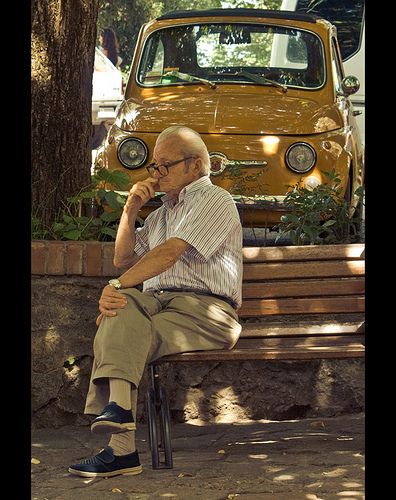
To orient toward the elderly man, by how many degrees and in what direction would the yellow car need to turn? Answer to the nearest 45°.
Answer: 0° — it already faces them

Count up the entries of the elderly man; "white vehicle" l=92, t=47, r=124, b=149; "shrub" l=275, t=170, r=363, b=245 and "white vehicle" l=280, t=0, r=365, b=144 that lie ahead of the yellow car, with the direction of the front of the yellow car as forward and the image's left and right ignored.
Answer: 2

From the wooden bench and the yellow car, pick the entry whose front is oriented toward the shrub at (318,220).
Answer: the yellow car

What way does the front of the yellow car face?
toward the camera

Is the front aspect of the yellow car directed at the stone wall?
yes

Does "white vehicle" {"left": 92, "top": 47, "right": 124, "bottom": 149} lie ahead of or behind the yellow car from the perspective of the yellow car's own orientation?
behind

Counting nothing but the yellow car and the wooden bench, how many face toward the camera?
2

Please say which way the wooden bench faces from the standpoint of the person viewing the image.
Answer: facing the viewer

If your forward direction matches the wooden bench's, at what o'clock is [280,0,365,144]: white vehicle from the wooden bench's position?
The white vehicle is roughly at 6 o'clock from the wooden bench.

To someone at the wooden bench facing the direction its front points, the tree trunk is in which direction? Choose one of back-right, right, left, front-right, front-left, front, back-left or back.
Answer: back-right

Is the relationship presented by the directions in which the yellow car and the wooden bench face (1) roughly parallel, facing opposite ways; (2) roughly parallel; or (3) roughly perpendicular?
roughly parallel

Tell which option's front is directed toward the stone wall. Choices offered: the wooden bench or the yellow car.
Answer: the yellow car
